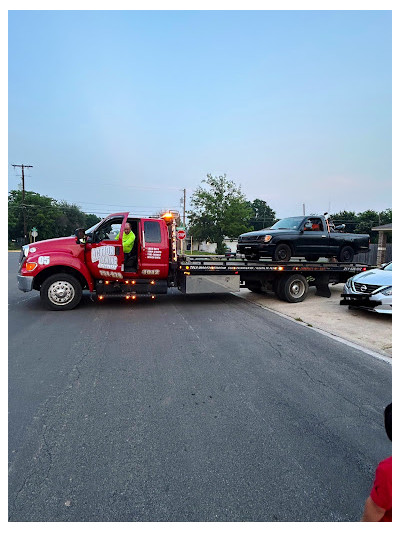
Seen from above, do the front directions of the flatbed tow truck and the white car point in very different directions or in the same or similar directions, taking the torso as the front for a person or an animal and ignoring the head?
same or similar directions

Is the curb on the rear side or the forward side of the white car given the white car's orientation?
on the forward side

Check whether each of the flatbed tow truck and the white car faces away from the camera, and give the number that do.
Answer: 0

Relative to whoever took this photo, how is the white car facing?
facing the viewer and to the left of the viewer

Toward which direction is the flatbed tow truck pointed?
to the viewer's left

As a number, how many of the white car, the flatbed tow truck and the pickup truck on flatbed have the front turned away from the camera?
0

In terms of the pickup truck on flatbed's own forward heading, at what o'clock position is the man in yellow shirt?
The man in yellow shirt is roughly at 12 o'clock from the pickup truck on flatbed.

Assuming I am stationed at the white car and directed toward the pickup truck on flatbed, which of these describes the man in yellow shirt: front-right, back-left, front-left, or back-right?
front-left

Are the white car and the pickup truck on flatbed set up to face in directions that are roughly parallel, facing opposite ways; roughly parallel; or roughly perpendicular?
roughly parallel

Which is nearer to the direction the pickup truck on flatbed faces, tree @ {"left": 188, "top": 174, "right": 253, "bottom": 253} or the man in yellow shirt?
the man in yellow shirt

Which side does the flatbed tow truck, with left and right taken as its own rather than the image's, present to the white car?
back

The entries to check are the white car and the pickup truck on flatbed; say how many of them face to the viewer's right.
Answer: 0

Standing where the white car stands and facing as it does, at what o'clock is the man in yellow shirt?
The man in yellow shirt is roughly at 1 o'clock from the white car.
